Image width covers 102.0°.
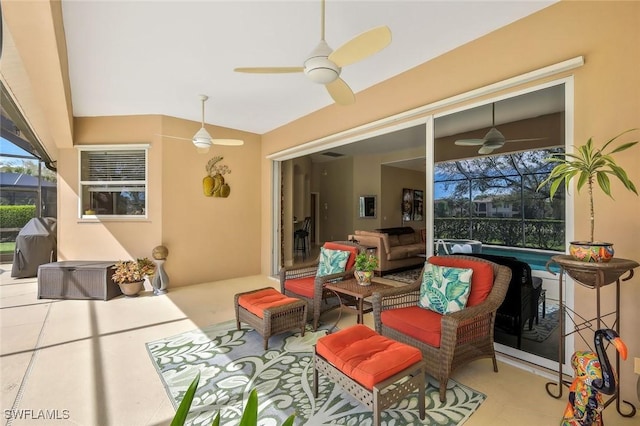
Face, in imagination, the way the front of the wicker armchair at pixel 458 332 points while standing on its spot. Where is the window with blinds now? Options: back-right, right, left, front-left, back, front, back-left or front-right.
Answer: front-right

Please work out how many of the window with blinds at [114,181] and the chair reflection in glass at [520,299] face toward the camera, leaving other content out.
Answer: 1

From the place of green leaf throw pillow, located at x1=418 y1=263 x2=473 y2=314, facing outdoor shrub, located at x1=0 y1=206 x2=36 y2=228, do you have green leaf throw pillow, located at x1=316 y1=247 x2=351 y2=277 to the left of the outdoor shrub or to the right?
right

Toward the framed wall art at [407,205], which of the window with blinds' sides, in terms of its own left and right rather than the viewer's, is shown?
left

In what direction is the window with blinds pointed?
toward the camera

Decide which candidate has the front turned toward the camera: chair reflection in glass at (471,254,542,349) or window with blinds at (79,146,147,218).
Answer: the window with blinds

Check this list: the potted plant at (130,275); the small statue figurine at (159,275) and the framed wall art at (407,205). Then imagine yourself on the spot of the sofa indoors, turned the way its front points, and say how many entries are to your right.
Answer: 2

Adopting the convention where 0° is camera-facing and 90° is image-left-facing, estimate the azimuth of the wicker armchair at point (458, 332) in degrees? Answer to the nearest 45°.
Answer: approximately 45°

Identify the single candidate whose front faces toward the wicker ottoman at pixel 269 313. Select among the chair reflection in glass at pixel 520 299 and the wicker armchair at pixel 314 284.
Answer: the wicker armchair

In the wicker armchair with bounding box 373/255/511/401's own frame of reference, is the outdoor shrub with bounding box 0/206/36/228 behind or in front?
in front

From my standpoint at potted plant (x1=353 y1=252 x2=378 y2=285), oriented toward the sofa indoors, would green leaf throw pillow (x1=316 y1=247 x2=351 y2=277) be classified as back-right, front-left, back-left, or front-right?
front-left

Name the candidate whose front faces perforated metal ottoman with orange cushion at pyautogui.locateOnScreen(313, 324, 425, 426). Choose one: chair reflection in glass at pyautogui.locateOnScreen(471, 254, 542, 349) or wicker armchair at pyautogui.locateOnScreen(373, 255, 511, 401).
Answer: the wicker armchair
